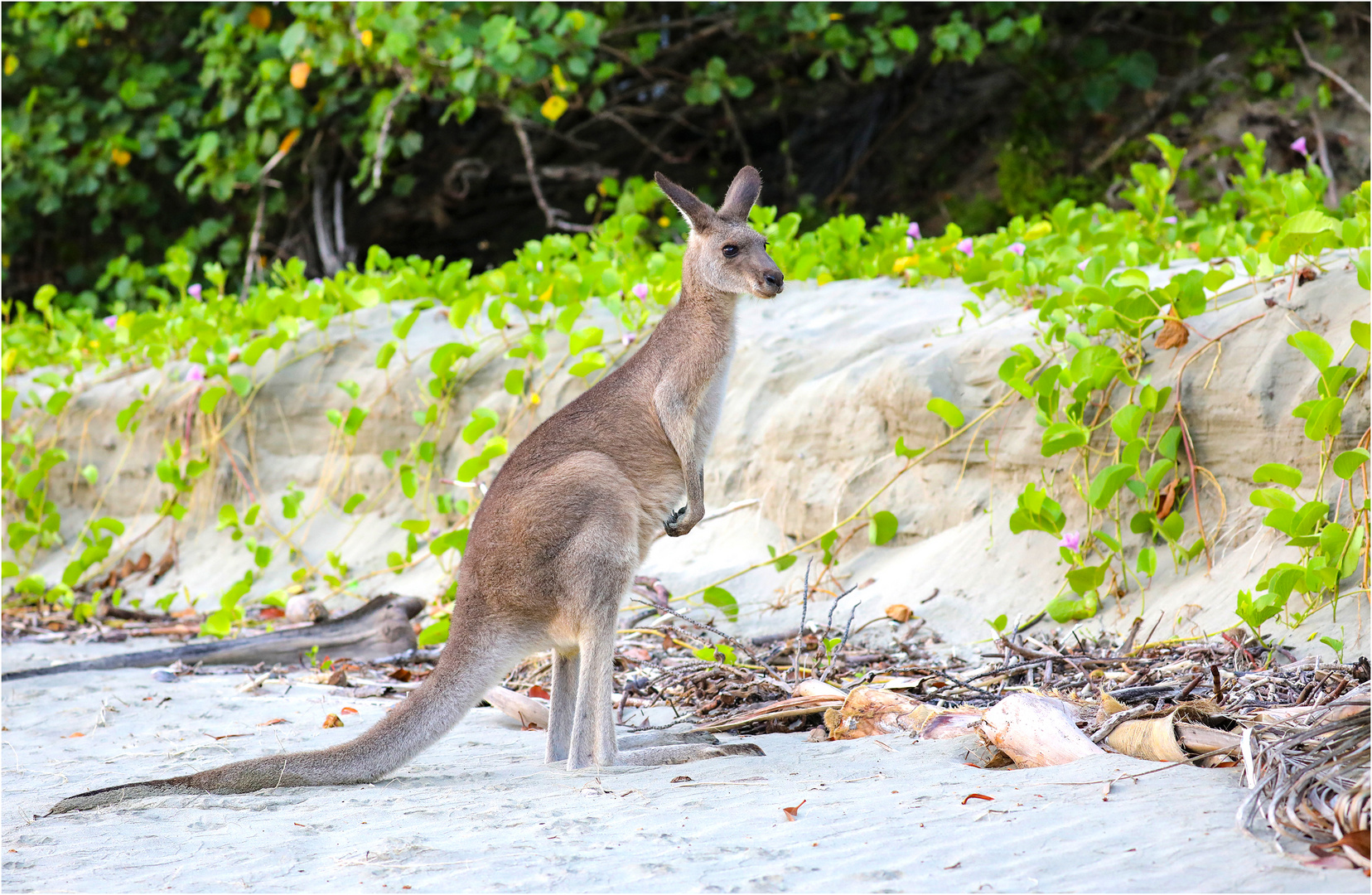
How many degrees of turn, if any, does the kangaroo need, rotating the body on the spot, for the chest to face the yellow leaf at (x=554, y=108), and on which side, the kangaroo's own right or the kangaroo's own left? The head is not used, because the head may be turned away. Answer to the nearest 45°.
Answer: approximately 90° to the kangaroo's own left

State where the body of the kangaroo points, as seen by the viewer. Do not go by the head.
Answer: to the viewer's right

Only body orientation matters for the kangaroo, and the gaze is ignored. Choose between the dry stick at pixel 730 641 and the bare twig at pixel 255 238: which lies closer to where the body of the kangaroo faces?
the dry stick

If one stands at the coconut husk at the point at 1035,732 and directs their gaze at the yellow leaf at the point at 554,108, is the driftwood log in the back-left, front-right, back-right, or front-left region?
front-left

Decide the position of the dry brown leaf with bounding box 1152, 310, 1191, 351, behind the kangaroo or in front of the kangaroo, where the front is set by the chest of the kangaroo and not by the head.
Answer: in front

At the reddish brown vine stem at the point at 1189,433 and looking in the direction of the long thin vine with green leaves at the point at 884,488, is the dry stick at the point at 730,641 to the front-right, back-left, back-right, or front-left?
front-left

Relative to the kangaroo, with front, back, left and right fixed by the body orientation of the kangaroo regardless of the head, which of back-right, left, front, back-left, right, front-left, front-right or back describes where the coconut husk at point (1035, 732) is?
front-right

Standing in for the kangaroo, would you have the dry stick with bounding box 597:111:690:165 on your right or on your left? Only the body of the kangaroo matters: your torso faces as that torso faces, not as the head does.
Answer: on your left

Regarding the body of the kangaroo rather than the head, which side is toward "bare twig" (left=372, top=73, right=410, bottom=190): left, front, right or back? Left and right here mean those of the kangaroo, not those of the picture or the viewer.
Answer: left

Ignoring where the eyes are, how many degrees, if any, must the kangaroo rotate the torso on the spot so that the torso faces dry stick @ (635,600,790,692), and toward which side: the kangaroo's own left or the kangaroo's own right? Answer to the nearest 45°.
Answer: approximately 45° to the kangaroo's own left

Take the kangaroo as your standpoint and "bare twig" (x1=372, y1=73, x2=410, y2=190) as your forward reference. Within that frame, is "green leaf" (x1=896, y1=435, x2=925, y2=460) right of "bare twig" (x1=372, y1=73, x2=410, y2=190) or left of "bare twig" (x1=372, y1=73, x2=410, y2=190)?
right

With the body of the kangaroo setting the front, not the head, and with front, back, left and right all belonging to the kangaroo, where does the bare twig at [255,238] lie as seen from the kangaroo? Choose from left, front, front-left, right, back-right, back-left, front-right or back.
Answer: left
